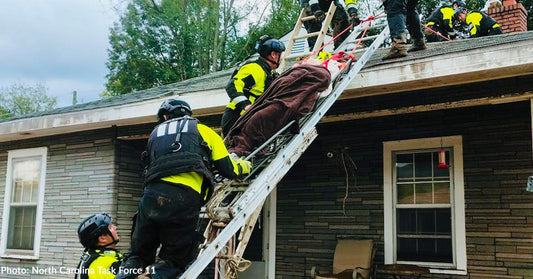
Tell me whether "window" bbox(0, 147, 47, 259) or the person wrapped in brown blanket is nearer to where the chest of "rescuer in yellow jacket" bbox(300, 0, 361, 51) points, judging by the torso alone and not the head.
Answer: the person wrapped in brown blanket

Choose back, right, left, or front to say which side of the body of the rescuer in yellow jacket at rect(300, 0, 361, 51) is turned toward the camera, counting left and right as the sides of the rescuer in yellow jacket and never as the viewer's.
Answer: front

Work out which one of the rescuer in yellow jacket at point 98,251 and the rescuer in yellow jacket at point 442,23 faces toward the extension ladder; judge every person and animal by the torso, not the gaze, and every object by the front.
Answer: the rescuer in yellow jacket at point 98,251

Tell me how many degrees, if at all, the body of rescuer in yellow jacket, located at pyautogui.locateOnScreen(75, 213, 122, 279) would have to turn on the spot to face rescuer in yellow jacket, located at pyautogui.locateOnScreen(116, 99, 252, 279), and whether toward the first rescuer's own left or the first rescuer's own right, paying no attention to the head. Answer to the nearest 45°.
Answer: approximately 45° to the first rescuer's own right

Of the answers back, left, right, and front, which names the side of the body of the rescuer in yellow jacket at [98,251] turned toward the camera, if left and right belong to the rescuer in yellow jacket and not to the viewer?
right

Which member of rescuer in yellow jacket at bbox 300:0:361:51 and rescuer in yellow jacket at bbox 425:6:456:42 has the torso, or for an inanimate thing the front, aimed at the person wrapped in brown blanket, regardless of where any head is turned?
rescuer in yellow jacket at bbox 300:0:361:51

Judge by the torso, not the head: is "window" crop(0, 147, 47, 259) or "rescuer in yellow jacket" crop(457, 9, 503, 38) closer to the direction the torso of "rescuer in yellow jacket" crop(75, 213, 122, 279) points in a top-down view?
the rescuer in yellow jacket

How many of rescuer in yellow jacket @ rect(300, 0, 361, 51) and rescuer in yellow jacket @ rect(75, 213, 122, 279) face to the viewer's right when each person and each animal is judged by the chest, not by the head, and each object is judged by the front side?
1

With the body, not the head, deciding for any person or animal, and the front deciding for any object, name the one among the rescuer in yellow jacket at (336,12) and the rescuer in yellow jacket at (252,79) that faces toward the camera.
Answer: the rescuer in yellow jacket at (336,12)

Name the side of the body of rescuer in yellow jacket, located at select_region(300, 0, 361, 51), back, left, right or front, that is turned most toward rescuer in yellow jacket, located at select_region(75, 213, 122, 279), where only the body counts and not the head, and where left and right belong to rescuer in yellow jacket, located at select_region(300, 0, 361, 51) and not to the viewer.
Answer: front

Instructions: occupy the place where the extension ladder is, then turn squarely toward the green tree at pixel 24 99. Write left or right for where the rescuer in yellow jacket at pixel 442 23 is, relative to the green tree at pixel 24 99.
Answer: right
